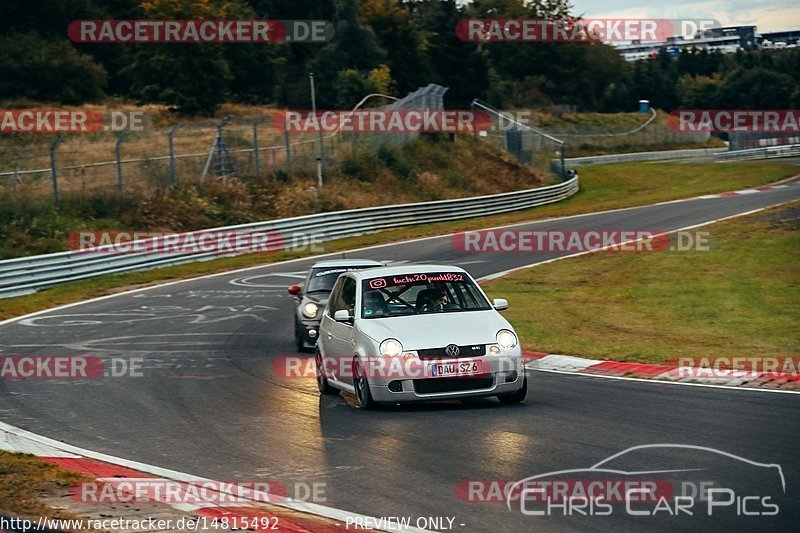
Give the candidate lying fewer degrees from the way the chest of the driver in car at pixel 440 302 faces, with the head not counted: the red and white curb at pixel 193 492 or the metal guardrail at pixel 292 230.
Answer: the red and white curb

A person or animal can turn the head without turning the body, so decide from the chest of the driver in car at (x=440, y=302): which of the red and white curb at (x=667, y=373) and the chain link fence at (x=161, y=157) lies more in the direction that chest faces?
the red and white curb

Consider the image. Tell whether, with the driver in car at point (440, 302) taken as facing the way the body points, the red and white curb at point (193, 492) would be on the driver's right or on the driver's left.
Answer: on the driver's right

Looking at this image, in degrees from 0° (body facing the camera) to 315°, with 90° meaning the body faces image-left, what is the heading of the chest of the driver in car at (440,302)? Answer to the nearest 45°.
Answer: approximately 315°

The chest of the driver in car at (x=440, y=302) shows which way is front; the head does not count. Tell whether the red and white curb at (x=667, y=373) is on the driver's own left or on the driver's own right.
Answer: on the driver's own left

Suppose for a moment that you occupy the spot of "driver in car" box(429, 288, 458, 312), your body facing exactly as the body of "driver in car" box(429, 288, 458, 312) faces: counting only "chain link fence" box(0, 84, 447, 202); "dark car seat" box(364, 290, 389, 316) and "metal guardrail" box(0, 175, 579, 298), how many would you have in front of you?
0

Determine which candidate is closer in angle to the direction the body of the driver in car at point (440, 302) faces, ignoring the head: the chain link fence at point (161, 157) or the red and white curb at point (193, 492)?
the red and white curb

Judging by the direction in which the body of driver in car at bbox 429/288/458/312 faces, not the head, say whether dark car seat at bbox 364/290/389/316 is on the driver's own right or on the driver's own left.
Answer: on the driver's own right

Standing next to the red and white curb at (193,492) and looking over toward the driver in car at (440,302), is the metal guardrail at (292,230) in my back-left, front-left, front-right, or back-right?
front-left

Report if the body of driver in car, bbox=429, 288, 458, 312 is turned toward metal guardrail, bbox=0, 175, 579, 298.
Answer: no

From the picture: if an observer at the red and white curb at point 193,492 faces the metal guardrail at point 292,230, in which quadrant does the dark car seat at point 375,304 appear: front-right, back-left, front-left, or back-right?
front-right
